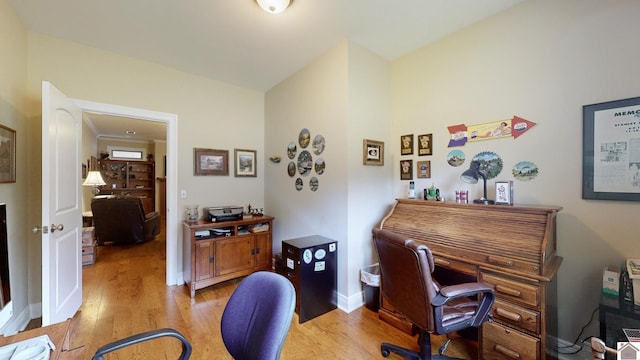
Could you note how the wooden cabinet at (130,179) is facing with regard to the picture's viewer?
facing the viewer

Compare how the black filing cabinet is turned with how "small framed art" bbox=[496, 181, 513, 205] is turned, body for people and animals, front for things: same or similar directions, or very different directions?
same or similar directions

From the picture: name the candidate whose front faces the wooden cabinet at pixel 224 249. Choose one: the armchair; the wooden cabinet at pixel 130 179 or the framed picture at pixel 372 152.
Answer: the wooden cabinet at pixel 130 179

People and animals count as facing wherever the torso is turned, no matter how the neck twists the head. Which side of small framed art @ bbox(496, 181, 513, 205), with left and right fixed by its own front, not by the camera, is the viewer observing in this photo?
front

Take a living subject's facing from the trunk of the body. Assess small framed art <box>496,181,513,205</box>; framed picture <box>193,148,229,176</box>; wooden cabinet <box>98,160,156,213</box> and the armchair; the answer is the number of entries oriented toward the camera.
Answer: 3

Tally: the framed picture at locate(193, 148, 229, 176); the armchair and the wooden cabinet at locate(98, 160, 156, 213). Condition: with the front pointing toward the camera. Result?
2

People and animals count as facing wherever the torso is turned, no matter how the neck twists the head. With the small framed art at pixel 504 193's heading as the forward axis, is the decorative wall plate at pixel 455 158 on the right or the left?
on its right

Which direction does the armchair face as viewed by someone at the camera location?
facing away from the viewer and to the right of the viewer

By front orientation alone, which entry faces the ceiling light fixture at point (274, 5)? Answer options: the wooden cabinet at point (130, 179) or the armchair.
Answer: the wooden cabinet

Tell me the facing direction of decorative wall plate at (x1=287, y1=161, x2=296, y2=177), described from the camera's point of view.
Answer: facing the viewer and to the left of the viewer

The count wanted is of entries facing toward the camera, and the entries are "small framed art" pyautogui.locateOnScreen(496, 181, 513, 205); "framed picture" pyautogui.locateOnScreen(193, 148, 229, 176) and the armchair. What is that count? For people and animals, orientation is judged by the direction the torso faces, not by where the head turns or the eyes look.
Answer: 2

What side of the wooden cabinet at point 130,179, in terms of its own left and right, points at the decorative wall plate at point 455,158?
front

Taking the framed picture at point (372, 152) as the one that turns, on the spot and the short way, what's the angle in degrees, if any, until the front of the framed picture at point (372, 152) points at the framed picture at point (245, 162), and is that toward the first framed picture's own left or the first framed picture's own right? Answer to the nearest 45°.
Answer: approximately 135° to the first framed picture's own right

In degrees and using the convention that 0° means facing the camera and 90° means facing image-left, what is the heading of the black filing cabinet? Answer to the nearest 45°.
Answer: approximately 45°

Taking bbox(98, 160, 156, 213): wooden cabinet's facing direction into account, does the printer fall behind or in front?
in front
